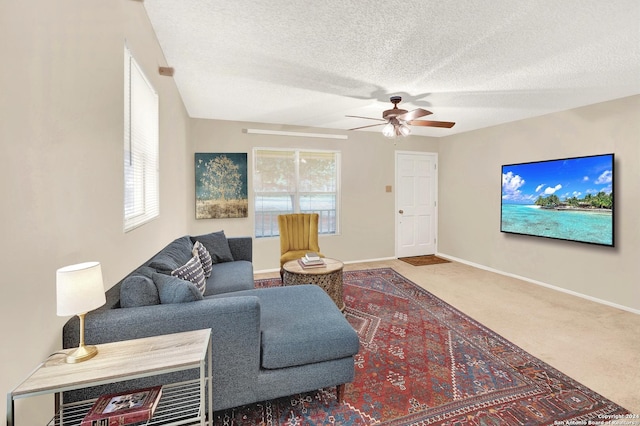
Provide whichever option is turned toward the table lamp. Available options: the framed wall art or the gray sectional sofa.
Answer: the framed wall art

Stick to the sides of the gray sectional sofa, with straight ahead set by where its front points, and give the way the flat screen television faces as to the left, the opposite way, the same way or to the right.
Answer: the opposite way

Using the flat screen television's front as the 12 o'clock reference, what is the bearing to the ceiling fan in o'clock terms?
The ceiling fan is roughly at 12 o'clock from the flat screen television.

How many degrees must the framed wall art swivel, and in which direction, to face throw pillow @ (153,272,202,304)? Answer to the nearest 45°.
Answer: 0° — it already faces it

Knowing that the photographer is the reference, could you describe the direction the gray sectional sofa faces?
facing to the right of the viewer

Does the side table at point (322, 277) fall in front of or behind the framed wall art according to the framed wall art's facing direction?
in front

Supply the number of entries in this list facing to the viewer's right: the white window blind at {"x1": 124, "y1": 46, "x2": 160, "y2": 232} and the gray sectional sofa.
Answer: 2

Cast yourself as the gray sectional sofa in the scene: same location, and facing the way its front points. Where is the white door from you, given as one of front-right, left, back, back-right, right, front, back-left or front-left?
front-left

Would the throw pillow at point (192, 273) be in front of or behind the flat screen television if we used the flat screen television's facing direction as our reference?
in front

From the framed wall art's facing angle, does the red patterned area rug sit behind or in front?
in front

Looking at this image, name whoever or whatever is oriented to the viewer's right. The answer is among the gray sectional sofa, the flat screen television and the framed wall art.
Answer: the gray sectional sofa

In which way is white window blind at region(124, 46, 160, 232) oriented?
to the viewer's right

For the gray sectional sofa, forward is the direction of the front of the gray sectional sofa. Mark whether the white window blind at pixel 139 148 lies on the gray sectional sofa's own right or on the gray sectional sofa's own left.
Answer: on the gray sectional sofa's own left

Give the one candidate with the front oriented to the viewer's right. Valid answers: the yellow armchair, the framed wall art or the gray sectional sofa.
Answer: the gray sectional sofa
